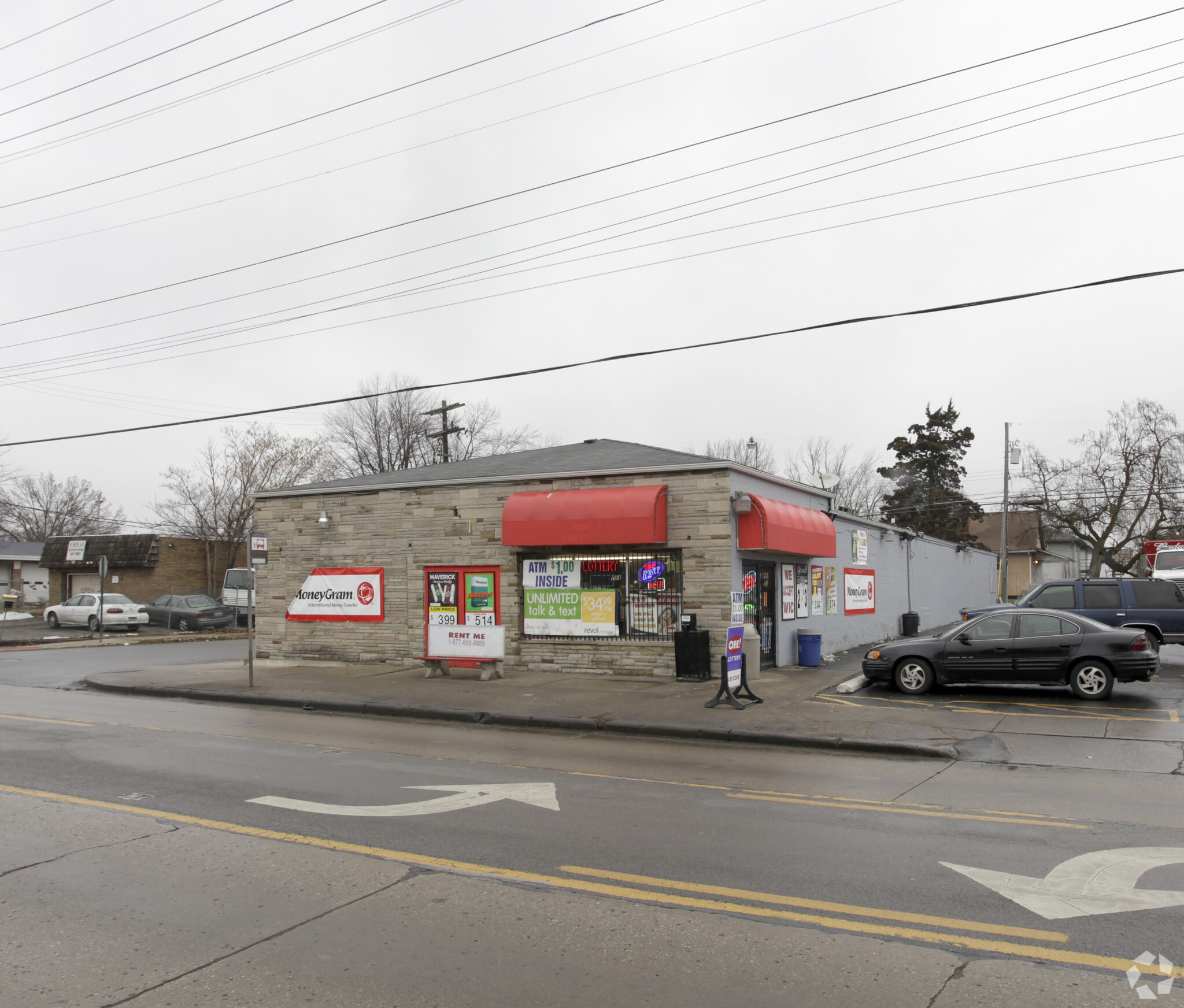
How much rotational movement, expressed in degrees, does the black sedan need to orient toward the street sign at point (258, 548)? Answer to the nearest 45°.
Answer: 0° — it already faces it

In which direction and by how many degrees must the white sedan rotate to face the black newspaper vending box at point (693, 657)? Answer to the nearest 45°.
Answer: approximately 135° to its left

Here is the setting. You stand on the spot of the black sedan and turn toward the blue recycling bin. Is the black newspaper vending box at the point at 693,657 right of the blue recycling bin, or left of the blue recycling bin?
left

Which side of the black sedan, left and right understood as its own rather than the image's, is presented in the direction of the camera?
left

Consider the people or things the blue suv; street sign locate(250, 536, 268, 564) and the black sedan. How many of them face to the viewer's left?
2

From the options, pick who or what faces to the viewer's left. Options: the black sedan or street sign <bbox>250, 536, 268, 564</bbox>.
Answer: the black sedan

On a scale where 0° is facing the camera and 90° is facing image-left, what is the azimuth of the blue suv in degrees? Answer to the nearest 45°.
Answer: approximately 90°
